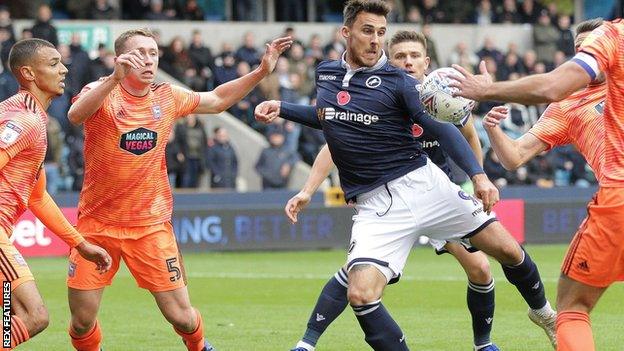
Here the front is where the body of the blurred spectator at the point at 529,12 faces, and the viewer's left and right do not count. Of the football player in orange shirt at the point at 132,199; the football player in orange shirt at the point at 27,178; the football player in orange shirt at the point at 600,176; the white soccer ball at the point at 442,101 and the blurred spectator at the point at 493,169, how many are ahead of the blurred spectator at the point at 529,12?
5

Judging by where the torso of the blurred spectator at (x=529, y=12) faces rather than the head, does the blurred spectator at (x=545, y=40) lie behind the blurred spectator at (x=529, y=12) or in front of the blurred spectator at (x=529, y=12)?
in front

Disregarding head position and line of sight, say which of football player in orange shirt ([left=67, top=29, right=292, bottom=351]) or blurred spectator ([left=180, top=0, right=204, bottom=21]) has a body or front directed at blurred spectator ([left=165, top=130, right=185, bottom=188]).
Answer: blurred spectator ([left=180, top=0, right=204, bottom=21])

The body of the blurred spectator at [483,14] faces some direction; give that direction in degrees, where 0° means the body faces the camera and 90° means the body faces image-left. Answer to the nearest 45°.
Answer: approximately 0°

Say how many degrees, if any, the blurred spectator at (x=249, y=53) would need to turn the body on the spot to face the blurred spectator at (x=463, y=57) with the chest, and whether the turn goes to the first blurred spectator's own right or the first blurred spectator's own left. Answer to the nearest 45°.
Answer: approximately 90° to the first blurred spectator's own left

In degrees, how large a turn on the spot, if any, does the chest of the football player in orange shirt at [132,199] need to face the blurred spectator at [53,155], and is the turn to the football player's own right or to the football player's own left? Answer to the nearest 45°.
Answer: approximately 180°

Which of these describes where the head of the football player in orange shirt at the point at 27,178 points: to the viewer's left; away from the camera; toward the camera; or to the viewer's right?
to the viewer's right

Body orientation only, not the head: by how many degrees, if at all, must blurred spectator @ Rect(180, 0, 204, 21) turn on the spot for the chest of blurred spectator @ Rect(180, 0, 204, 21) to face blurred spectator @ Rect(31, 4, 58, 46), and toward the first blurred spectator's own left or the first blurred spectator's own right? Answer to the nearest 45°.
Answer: approximately 45° to the first blurred spectator's own right

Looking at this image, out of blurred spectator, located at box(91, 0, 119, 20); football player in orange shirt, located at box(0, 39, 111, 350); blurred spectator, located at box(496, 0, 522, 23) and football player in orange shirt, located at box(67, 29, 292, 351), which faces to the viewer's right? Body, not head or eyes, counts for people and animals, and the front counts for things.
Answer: football player in orange shirt, located at box(0, 39, 111, 350)

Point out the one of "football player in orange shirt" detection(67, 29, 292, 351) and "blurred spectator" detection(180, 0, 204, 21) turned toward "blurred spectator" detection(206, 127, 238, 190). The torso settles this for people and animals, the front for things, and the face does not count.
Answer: "blurred spectator" detection(180, 0, 204, 21)
